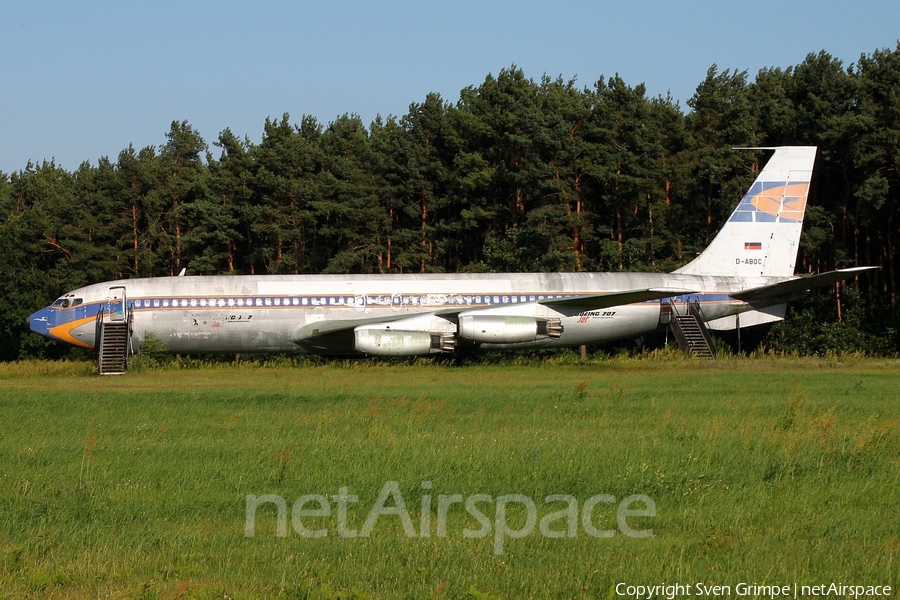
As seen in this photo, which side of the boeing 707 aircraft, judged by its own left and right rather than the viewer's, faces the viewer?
left

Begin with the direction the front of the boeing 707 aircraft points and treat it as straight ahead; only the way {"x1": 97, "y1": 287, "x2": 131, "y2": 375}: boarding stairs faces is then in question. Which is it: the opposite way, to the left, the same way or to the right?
to the left

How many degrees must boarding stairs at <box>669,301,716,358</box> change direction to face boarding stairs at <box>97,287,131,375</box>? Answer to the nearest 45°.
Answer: approximately 90° to its right

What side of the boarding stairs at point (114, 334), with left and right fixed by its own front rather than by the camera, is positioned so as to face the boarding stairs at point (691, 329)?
left

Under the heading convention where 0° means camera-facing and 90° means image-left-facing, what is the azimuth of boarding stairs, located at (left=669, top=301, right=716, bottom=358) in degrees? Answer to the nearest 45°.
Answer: approximately 315°

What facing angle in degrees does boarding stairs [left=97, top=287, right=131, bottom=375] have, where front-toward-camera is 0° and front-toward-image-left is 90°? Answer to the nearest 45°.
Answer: approximately 0°
